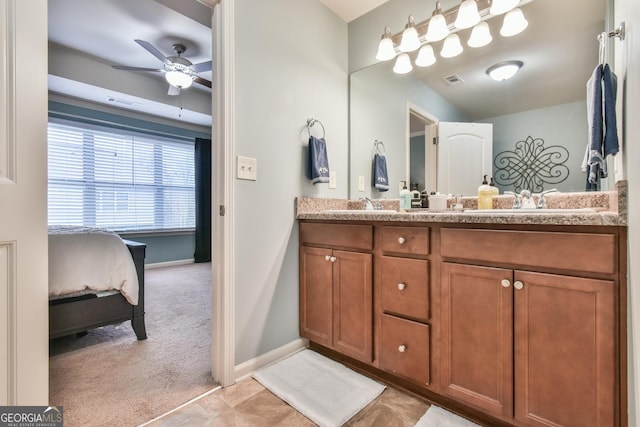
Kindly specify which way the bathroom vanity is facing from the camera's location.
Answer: facing the viewer and to the left of the viewer

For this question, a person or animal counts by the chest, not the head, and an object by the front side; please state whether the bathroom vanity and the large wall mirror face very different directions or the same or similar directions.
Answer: same or similar directions

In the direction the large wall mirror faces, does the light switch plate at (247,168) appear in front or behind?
in front

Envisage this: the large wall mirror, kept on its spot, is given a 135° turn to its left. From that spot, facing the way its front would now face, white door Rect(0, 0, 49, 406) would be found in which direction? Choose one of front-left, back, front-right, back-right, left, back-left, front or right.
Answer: back-right

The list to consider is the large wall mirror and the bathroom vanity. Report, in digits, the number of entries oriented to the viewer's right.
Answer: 0

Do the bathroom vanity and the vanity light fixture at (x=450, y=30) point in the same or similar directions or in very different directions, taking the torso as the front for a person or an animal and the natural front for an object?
same or similar directions

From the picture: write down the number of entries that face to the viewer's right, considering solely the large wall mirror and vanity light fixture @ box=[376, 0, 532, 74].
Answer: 0

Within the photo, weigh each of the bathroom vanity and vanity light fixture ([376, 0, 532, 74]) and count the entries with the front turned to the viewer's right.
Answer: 0

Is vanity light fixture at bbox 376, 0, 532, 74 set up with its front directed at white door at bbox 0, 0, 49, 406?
yes

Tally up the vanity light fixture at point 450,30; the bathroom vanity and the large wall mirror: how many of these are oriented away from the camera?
0

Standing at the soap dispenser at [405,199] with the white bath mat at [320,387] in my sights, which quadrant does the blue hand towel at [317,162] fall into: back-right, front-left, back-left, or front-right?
front-right
